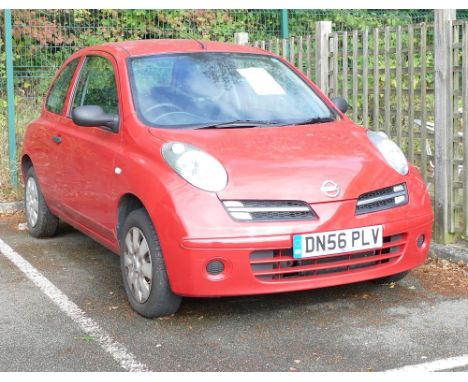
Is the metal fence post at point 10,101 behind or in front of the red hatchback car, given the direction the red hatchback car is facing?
behind

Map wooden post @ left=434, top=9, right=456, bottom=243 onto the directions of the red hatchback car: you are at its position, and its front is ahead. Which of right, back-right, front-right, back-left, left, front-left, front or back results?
left

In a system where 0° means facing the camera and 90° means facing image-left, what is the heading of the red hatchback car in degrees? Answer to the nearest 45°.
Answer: approximately 315°

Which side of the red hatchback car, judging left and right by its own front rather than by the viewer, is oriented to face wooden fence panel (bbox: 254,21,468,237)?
left

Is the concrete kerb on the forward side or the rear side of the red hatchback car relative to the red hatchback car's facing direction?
on the rear side

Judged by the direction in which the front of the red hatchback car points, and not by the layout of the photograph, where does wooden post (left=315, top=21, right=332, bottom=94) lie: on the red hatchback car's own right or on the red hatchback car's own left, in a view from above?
on the red hatchback car's own left
